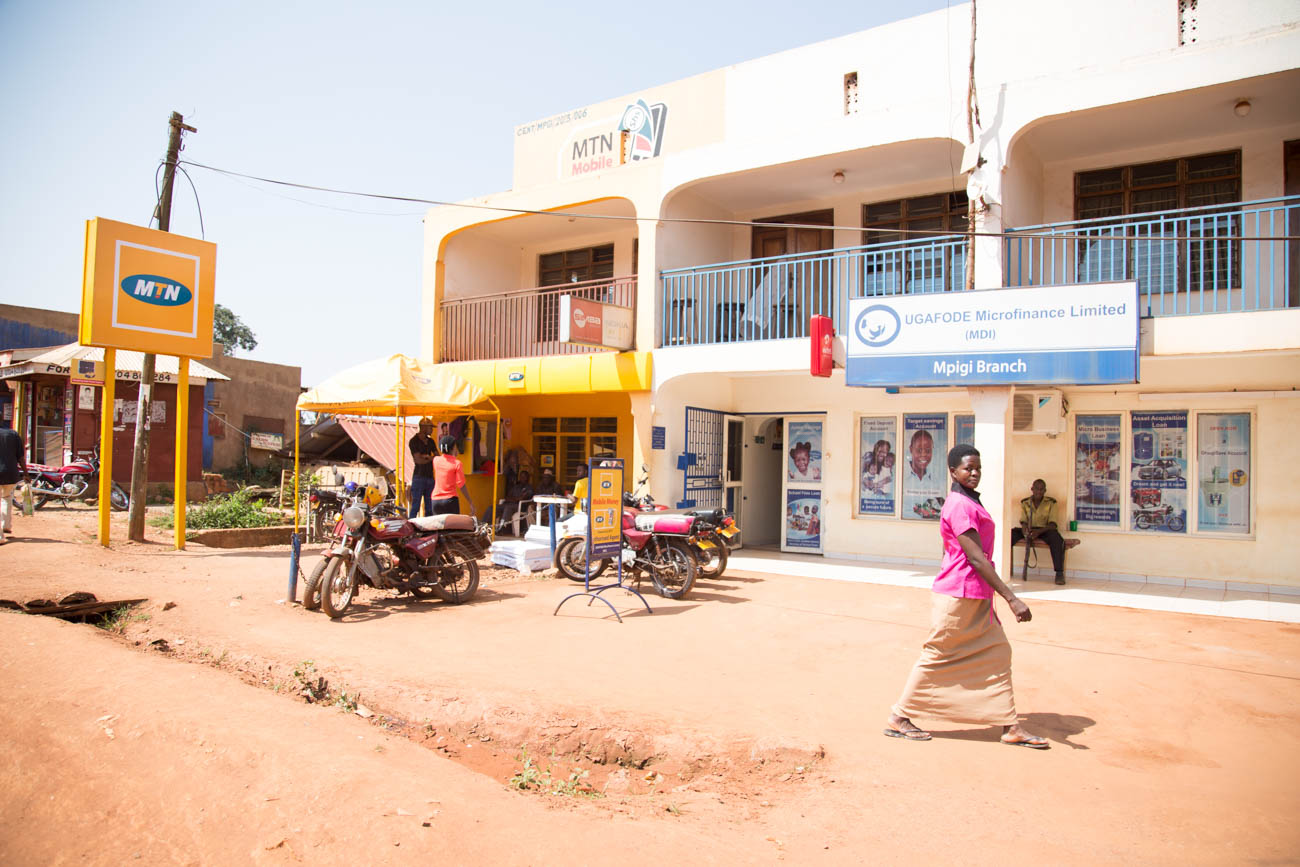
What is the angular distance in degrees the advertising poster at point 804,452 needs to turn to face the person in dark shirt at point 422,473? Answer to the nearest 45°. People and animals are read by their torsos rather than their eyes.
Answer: approximately 90° to its right

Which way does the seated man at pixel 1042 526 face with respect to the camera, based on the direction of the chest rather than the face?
toward the camera

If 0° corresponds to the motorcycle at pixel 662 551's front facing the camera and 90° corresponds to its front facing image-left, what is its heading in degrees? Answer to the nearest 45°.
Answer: approximately 135°

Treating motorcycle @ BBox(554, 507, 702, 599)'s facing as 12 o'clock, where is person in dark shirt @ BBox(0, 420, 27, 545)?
The person in dark shirt is roughly at 11 o'clock from the motorcycle.

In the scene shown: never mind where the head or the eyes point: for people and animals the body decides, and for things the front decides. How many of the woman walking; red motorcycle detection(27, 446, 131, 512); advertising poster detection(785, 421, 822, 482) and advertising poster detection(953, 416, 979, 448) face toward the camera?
2

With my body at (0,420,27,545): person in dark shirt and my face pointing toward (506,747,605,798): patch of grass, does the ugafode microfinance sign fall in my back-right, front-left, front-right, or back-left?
front-left

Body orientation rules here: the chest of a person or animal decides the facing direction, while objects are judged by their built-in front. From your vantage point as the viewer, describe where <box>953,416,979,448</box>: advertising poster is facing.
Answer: facing the viewer

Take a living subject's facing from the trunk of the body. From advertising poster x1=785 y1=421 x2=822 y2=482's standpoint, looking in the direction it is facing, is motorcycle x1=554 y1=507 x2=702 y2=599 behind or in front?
in front

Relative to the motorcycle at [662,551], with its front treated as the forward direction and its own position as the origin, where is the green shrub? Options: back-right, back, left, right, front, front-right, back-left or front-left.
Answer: front

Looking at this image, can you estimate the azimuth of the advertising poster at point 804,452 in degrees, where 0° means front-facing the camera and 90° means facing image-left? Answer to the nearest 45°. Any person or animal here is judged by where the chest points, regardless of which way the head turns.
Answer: approximately 0°

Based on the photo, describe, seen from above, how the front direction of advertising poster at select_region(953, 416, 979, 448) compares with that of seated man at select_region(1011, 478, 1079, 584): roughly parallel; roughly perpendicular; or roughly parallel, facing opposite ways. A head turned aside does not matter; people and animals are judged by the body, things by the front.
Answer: roughly parallel

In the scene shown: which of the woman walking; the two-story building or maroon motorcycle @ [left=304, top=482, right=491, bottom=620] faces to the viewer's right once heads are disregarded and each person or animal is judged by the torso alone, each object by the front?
the woman walking

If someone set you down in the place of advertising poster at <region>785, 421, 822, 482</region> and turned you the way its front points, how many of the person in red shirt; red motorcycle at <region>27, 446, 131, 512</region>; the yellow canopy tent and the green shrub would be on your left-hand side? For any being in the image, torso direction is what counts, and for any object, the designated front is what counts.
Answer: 0

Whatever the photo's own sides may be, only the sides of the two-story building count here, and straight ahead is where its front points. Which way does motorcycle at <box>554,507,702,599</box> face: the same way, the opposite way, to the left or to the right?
to the right

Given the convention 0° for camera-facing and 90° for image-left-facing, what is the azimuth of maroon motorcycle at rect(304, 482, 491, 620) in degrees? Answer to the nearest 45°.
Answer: approximately 45°

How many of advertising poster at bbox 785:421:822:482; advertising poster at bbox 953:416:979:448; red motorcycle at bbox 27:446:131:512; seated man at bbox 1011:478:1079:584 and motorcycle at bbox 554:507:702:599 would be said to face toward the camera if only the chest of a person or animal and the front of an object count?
3

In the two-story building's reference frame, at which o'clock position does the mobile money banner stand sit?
The mobile money banner stand is roughly at 12 o'clock from the two-story building.

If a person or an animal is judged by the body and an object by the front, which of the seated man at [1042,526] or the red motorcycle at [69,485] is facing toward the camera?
the seated man

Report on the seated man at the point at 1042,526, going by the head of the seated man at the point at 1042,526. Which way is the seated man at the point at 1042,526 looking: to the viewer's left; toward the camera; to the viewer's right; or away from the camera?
toward the camera
